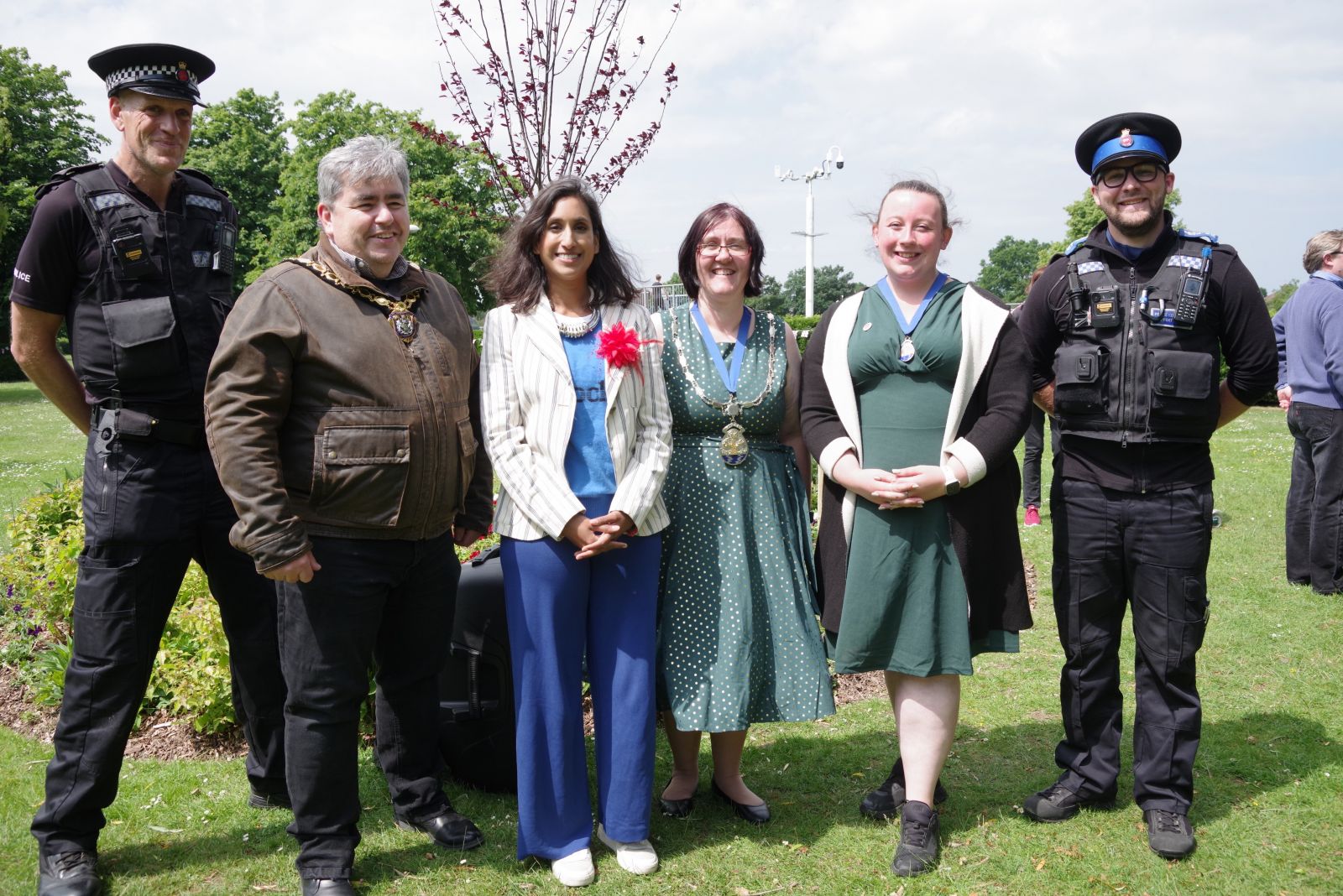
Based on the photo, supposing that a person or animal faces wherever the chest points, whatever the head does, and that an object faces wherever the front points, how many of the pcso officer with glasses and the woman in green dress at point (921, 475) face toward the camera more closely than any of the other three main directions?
2

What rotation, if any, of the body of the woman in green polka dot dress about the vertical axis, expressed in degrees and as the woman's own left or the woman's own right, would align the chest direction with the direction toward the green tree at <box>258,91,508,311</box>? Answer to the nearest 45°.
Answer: approximately 180°

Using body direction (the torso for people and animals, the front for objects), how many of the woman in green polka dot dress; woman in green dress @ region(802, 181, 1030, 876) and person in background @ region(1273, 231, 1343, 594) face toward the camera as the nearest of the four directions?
2

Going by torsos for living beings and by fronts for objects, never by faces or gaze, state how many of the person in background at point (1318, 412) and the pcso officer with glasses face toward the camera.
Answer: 1

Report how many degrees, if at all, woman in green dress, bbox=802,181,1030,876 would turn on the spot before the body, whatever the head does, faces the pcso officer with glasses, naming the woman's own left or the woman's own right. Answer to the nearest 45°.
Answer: approximately 90° to the woman's own left

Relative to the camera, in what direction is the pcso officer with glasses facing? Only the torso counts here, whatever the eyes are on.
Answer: toward the camera

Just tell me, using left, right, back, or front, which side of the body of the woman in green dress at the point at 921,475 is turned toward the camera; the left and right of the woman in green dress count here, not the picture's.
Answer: front

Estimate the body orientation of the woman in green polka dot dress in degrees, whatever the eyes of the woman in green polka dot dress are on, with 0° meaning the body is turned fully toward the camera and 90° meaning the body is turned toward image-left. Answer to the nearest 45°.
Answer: approximately 0°

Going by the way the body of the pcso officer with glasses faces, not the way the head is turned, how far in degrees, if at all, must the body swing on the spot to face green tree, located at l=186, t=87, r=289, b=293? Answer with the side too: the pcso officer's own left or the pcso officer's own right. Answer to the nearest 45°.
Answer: approximately 135° to the pcso officer's own right

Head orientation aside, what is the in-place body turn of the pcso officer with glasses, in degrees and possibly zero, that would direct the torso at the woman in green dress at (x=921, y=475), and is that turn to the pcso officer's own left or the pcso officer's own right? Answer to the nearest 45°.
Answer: approximately 45° to the pcso officer's own right

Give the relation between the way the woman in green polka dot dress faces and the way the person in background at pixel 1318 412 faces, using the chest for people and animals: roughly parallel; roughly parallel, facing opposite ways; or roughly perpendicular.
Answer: roughly perpendicular

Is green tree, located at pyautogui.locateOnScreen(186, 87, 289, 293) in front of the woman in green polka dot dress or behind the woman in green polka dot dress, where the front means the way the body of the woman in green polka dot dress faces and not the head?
behind

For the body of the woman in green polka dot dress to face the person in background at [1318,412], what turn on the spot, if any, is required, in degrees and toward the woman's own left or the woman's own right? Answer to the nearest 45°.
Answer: approximately 135° to the woman's own left
